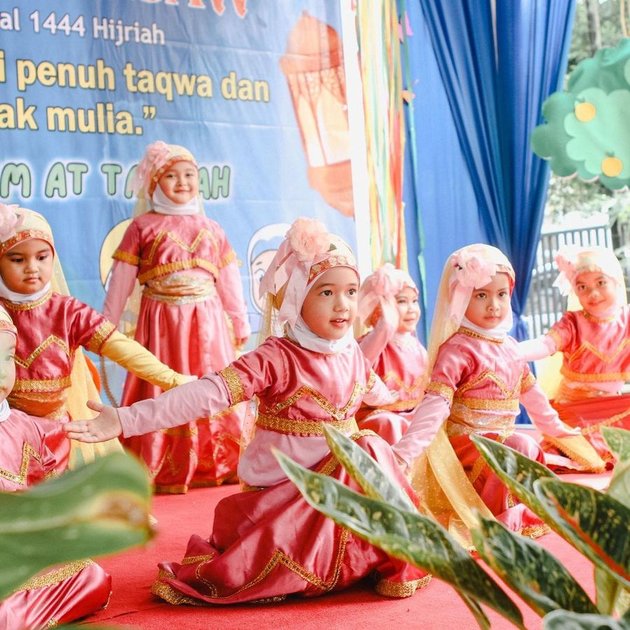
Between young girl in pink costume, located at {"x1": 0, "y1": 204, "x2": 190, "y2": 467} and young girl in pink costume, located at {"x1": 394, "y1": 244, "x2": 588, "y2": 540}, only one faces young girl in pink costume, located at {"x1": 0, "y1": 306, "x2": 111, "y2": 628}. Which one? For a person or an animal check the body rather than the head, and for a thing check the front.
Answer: young girl in pink costume, located at {"x1": 0, "y1": 204, "x2": 190, "y2": 467}

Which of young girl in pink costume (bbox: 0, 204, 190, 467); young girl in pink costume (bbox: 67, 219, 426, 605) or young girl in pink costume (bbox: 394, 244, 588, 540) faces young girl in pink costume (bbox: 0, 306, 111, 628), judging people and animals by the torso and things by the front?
young girl in pink costume (bbox: 0, 204, 190, 467)

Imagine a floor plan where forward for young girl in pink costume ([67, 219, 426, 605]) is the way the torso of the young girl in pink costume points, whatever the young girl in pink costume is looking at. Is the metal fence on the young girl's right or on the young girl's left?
on the young girl's left

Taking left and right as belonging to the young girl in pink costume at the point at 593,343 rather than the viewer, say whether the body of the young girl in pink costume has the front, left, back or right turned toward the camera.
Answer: front

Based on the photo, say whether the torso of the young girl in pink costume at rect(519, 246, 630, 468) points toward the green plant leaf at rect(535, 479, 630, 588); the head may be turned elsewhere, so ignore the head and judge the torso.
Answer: yes

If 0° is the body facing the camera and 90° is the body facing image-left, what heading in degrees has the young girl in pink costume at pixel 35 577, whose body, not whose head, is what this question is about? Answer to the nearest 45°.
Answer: approximately 315°

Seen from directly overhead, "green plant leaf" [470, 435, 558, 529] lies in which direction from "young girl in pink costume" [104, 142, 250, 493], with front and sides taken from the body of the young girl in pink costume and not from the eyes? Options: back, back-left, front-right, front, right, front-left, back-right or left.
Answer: front

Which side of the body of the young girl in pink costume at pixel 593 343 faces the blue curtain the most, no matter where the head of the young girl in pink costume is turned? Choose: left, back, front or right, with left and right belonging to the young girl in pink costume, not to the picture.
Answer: back

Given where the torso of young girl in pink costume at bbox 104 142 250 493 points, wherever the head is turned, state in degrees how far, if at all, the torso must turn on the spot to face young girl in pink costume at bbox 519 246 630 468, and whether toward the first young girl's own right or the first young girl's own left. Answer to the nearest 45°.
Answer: approximately 90° to the first young girl's own left

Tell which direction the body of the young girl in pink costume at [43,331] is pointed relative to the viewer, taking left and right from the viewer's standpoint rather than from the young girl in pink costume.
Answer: facing the viewer

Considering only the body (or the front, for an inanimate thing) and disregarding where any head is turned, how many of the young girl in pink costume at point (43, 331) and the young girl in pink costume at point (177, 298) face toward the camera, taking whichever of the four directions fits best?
2

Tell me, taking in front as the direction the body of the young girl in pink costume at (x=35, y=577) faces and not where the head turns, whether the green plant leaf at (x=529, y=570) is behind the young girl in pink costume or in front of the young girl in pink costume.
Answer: in front

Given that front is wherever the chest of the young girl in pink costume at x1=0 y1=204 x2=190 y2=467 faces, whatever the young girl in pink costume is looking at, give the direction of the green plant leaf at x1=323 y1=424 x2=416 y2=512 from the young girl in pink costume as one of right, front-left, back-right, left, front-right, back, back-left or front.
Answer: front

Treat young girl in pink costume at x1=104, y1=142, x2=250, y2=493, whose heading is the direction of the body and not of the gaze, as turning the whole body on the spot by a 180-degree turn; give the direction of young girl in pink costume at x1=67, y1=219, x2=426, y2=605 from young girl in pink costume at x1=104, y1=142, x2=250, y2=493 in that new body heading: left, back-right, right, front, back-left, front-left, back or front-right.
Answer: back
